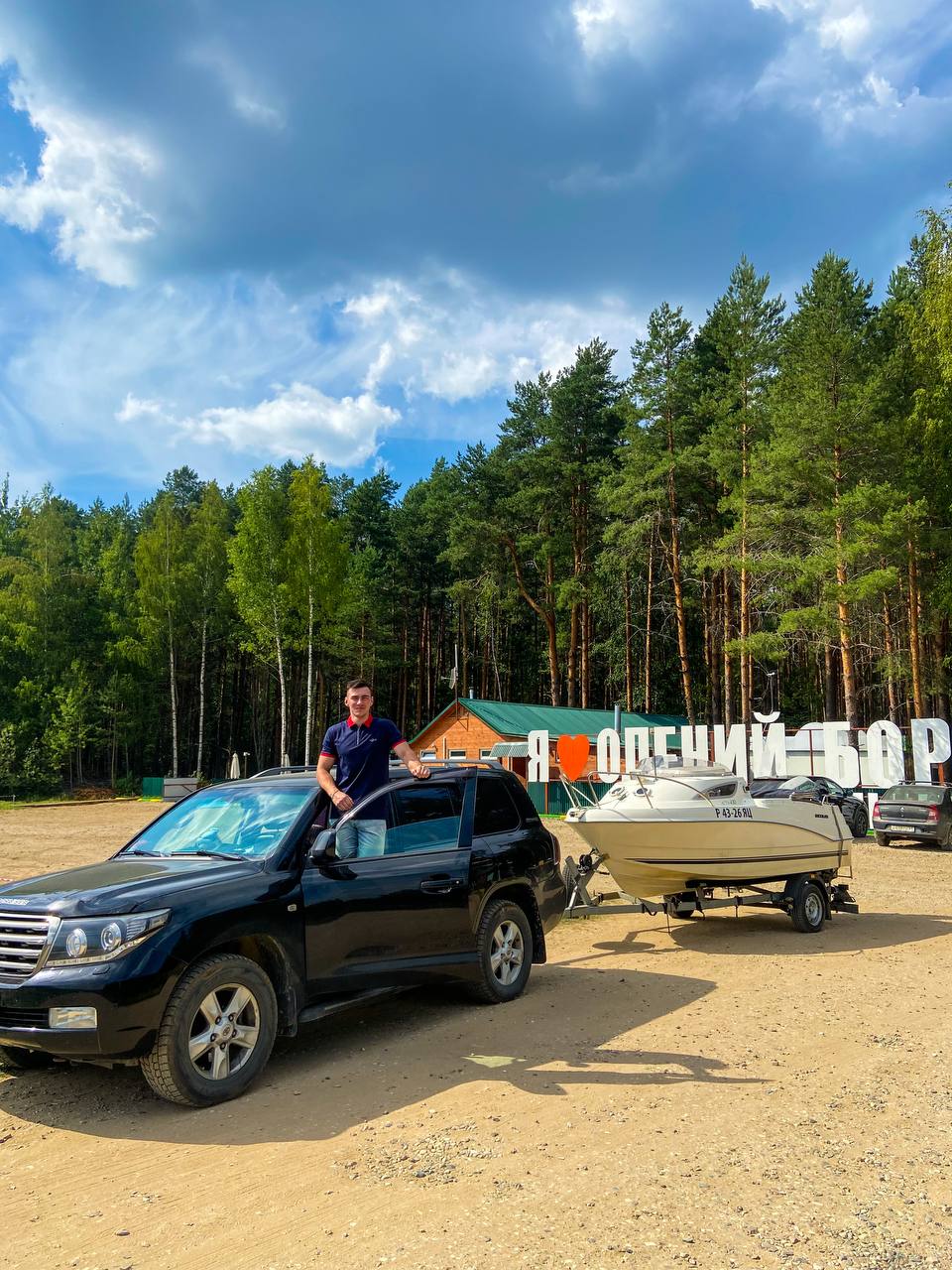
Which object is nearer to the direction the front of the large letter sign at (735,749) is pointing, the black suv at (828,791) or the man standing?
the man standing

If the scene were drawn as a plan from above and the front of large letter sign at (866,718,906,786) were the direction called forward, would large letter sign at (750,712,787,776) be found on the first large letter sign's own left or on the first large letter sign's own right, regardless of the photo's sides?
on the first large letter sign's own right

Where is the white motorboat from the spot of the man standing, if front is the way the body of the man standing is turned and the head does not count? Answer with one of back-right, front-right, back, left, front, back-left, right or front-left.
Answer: back-left

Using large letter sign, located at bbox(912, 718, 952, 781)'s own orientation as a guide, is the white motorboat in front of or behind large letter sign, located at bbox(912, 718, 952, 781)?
in front

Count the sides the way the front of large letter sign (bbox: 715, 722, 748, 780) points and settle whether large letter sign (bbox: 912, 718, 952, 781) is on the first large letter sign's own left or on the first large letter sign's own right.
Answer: on the first large letter sign's own left

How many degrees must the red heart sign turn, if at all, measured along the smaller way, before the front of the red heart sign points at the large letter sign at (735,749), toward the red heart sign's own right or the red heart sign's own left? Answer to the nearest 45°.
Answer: approximately 135° to the red heart sign's own left

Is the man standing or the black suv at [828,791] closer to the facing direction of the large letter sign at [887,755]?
the man standing
